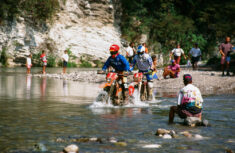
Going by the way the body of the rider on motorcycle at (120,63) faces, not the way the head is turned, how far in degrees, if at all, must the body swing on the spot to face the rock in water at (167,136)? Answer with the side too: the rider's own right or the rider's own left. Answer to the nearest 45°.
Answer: approximately 45° to the rider's own left

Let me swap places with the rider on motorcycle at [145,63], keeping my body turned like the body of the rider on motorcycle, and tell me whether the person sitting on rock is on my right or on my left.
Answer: on my left

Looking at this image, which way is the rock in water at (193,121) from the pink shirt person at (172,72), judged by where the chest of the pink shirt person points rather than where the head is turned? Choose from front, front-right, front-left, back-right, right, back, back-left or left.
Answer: front-left

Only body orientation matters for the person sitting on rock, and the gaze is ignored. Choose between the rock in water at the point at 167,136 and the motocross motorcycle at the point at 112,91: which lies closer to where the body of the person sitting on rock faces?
the motocross motorcycle

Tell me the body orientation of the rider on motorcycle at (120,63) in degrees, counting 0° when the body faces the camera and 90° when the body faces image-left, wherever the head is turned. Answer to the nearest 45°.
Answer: approximately 45°
